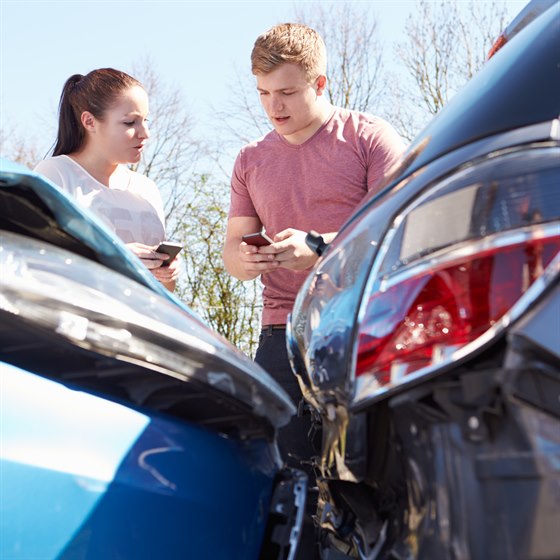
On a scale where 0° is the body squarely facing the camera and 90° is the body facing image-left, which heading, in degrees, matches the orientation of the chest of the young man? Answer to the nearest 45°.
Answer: approximately 45°

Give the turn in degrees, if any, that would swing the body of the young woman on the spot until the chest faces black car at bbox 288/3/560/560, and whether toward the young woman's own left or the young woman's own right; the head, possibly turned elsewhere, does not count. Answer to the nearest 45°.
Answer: approximately 45° to the young woman's own right

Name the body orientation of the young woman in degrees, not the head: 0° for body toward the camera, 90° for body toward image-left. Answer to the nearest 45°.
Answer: approximately 315°
